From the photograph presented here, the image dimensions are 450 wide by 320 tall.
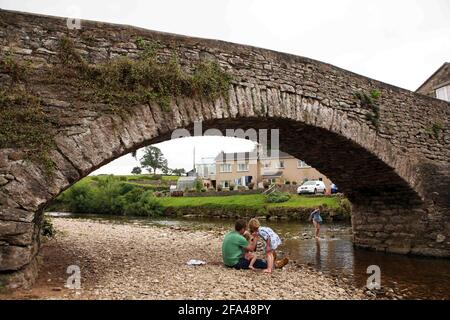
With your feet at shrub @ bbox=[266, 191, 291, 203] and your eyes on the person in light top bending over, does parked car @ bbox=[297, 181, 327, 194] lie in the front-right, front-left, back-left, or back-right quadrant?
back-left

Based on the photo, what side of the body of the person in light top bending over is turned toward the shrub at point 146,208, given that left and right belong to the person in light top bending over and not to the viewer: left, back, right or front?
right

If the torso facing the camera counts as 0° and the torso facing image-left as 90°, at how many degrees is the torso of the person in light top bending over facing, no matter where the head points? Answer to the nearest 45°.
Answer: approximately 90°

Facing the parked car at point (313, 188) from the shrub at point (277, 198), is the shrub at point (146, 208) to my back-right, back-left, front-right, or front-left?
back-left

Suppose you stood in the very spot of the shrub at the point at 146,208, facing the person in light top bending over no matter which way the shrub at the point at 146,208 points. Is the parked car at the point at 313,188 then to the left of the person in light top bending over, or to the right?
left

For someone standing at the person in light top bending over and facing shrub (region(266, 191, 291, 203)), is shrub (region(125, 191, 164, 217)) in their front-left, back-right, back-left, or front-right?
front-left

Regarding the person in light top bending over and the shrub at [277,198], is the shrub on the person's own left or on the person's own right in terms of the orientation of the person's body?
on the person's own right
